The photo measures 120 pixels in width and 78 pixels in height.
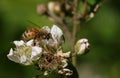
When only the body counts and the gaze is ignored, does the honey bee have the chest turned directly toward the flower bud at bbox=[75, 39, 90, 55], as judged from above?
yes

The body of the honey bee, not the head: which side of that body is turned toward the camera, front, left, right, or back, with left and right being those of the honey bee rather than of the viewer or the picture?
right
